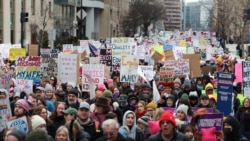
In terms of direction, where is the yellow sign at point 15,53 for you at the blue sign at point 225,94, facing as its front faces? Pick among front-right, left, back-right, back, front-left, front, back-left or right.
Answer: back-right

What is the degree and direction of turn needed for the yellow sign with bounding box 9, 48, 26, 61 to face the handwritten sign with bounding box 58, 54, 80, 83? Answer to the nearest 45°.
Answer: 0° — it already faces it

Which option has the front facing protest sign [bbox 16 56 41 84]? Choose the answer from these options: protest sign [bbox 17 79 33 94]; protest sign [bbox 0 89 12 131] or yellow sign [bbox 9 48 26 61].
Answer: the yellow sign

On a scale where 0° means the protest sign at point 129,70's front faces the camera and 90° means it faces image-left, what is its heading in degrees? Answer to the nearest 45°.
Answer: approximately 0°

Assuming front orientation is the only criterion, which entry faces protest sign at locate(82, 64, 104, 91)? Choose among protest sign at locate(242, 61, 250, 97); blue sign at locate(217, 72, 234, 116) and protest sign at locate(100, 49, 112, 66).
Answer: protest sign at locate(100, 49, 112, 66)

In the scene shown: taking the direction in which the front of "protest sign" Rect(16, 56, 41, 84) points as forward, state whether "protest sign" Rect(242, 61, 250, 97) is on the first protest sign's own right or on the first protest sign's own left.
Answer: on the first protest sign's own left
